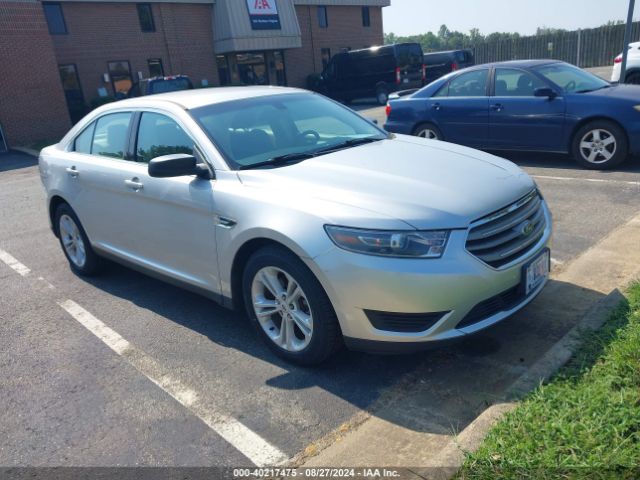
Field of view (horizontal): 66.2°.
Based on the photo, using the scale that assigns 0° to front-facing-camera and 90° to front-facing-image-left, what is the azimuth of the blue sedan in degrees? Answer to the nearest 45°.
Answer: approximately 270°

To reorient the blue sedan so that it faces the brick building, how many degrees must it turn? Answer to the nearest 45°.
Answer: approximately 135° to its left

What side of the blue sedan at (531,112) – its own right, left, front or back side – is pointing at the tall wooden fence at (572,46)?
left

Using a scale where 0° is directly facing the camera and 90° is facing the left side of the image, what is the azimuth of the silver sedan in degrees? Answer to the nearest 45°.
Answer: approximately 315°

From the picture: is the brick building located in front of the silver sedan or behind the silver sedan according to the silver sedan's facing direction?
behind

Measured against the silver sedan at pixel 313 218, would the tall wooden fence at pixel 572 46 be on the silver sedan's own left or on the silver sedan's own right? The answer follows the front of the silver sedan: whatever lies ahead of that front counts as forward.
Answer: on the silver sedan's own left
